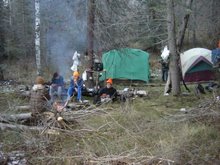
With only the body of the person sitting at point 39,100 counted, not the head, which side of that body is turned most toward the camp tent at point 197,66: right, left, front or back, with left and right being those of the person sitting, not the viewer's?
front

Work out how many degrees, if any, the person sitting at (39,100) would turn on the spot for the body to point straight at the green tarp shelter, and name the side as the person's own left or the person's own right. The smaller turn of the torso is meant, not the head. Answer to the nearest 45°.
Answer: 0° — they already face it

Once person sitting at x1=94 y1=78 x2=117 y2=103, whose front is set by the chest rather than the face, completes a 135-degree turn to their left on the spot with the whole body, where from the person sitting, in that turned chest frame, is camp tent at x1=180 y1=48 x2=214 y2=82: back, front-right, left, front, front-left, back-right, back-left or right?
front-left

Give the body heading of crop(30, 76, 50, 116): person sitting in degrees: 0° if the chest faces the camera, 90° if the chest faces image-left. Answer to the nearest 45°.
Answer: approximately 225°

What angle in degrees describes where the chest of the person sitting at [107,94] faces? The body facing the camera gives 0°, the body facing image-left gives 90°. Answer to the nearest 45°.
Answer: approximately 45°

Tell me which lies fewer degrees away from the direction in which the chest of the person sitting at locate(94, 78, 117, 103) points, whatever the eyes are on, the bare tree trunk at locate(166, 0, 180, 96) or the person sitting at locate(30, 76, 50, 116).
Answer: the person sitting

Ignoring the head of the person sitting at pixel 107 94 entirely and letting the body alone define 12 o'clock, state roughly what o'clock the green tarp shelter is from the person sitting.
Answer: The green tarp shelter is roughly at 5 o'clock from the person sitting.

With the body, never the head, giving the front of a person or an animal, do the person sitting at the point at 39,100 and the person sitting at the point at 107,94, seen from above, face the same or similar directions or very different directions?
very different directions

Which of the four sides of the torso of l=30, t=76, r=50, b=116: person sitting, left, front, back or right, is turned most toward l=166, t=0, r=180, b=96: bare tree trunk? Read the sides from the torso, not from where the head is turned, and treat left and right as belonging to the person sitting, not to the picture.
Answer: front
